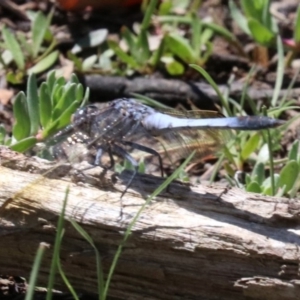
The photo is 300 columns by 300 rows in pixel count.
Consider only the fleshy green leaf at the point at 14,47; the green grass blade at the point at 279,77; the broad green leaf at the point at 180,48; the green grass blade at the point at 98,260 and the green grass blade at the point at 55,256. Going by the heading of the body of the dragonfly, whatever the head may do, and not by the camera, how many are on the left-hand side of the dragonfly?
2

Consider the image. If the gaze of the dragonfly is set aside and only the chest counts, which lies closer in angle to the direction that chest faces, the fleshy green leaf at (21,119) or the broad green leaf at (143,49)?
the fleshy green leaf

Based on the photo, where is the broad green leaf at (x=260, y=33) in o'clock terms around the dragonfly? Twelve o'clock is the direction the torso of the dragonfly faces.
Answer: The broad green leaf is roughly at 4 o'clock from the dragonfly.

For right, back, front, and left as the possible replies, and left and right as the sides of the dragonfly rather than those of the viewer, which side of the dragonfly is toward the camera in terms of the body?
left

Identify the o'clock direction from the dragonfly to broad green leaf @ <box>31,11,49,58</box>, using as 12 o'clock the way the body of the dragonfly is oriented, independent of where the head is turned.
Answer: The broad green leaf is roughly at 2 o'clock from the dragonfly.

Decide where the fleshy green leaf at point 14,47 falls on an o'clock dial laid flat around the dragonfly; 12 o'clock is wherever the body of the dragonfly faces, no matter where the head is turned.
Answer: The fleshy green leaf is roughly at 2 o'clock from the dragonfly.

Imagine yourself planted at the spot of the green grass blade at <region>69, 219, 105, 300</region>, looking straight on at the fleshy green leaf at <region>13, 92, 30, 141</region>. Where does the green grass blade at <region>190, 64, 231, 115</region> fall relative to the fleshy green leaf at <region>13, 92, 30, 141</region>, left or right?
right

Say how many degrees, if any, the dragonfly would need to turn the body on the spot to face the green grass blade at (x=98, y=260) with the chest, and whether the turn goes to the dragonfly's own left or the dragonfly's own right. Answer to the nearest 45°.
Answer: approximately 90° to the dragonfly's own left

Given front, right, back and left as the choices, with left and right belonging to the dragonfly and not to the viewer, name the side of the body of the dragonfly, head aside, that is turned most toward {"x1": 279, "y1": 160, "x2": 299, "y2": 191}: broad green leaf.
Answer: back

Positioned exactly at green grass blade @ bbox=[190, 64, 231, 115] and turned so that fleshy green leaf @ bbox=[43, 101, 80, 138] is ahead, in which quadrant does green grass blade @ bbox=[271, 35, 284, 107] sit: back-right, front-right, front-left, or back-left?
back-right

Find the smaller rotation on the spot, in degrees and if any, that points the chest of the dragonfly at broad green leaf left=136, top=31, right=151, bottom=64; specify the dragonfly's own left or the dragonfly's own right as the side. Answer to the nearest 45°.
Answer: approximately 90° to the dragonfly's own right
